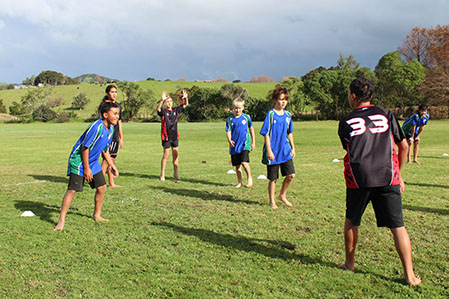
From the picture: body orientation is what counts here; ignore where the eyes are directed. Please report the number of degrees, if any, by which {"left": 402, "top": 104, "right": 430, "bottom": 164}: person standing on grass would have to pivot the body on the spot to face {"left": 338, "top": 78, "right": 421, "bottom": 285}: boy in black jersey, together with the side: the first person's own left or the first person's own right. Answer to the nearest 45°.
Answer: approximately 45° to the first person's own right

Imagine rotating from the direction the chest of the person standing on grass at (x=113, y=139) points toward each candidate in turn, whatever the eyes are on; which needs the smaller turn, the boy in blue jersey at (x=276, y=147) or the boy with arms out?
the boy in blue jersey

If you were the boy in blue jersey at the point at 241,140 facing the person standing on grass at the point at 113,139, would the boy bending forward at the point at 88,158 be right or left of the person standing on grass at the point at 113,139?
left

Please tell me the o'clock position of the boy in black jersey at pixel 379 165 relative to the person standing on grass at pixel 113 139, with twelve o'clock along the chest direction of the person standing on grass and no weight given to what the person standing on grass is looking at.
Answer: The boy in black jersey is roughly at 1 o'clock from the person standing on grass.

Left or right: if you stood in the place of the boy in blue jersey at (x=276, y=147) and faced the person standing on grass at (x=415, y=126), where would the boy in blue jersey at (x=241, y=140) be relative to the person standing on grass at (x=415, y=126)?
left

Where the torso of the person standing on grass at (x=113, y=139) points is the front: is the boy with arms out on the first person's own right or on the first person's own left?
on the first person's own left

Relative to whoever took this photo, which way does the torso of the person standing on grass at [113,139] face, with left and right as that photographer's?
facing the viewer and to the right of the viewer
